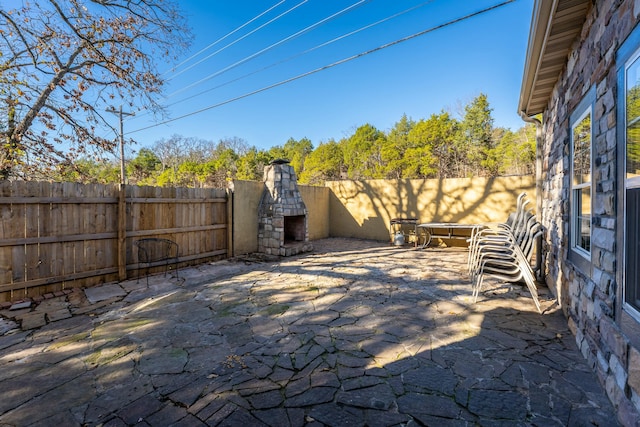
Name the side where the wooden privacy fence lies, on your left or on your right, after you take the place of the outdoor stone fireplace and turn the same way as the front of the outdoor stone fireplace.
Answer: on your right

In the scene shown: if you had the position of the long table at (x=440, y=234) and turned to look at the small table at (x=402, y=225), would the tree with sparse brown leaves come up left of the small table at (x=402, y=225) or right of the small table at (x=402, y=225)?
left

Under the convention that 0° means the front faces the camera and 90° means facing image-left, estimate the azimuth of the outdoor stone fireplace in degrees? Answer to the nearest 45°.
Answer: approximately 315°

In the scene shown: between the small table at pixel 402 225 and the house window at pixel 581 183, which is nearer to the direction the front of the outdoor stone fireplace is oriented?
the house window

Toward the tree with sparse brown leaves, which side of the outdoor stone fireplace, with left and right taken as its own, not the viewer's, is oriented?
right

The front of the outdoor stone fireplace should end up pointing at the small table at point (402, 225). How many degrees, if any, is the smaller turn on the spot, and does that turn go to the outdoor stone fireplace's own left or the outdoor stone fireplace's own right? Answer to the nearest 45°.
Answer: approximately 45° to the outdoor stone fireplace's own left
